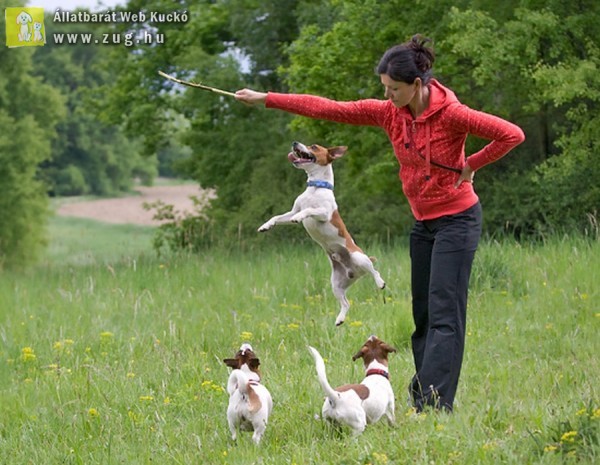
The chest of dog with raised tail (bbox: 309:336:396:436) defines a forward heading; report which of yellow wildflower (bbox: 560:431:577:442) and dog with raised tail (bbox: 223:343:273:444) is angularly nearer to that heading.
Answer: the yellow wildflower

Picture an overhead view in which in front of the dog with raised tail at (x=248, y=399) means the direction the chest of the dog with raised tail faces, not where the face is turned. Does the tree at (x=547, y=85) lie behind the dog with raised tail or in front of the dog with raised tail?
in front

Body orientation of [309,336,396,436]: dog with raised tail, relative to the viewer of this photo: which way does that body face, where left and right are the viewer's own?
facing away from the viewer and to the right of the viewer

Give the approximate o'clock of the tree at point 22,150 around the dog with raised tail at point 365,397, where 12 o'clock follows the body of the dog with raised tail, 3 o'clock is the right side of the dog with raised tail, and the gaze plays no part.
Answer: The tree is roughly at 10 o'clock from the dog with raised tail.

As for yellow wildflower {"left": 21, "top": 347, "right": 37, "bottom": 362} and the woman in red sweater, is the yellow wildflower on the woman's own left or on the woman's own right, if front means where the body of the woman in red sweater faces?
on the woman's own right

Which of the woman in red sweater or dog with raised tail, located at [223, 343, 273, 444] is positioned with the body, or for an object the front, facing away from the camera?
the dog with raised tail

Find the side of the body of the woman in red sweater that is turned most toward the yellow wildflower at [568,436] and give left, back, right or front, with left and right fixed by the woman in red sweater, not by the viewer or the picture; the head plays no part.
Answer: left

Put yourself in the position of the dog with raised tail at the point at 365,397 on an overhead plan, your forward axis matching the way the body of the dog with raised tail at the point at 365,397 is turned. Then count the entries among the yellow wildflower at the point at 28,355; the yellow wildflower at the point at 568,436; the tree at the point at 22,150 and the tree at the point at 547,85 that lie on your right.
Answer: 1

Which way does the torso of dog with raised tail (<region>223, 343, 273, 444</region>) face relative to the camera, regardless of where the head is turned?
away from the camera

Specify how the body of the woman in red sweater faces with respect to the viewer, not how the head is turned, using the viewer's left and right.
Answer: facing the viewer and to the left of the viewer

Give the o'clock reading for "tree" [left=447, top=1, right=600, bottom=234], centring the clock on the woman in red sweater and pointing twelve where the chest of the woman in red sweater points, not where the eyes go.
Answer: The tree is roughly at 5 o'clock from the woman in red sweater.

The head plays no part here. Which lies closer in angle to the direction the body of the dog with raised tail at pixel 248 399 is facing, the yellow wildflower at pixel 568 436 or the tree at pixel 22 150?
the tree

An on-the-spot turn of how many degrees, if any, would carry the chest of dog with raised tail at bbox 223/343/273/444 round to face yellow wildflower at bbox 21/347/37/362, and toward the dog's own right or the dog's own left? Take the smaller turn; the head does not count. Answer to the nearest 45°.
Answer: approximately 45° to the dog's own left

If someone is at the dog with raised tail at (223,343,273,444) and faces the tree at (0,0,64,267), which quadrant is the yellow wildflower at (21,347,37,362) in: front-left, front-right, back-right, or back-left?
front-left
